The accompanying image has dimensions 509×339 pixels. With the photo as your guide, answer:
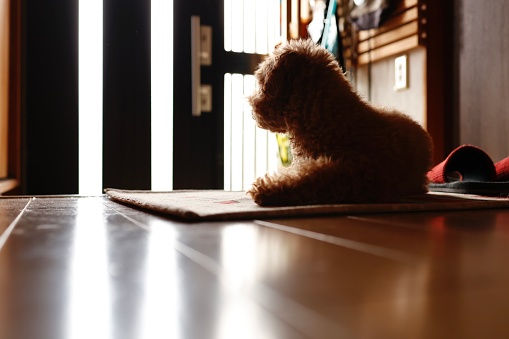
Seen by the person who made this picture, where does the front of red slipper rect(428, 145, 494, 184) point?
facing away from the viewer and to the left of the viewer

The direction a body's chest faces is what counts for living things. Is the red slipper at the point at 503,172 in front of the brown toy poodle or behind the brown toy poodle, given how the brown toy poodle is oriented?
behind

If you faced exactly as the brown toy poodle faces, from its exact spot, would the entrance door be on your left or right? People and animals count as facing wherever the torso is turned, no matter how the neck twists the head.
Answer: on your right

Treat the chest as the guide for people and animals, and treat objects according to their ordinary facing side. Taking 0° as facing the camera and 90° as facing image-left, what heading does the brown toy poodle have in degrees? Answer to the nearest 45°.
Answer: approximately 90°

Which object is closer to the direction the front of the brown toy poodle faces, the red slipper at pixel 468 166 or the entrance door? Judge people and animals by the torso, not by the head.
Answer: the entrance door
